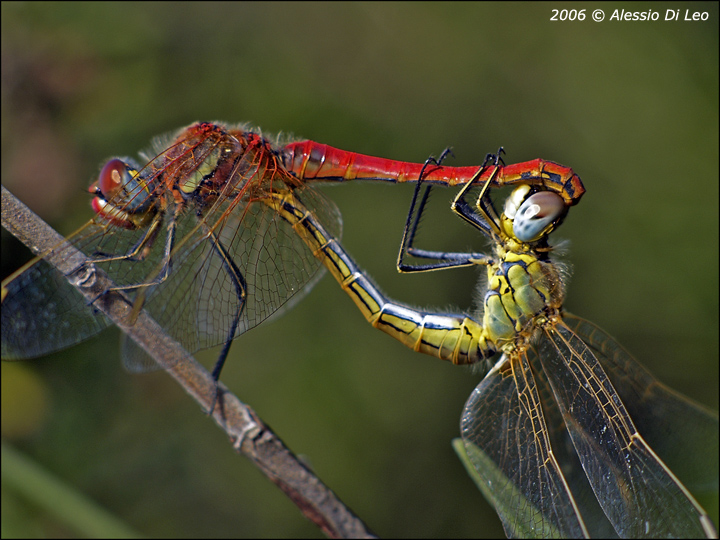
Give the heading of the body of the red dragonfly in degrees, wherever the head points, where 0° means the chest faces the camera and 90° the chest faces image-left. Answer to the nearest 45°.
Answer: approximately 90°
